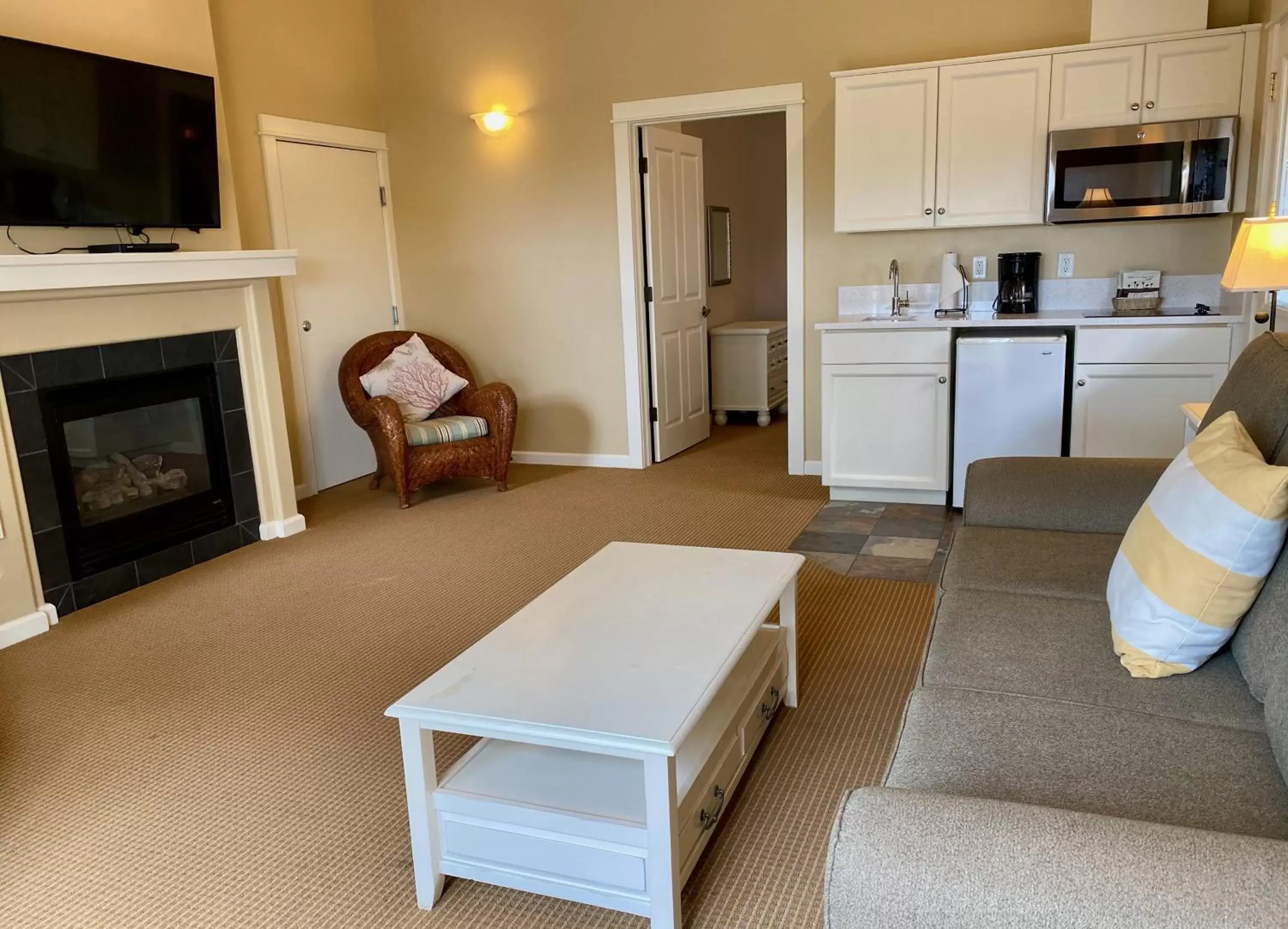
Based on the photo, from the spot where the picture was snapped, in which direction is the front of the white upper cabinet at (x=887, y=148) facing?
facing the viewer

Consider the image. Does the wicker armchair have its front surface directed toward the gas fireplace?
no

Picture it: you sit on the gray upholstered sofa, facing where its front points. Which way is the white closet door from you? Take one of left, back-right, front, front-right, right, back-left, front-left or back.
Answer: front-right

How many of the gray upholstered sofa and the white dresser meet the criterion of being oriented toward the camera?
0

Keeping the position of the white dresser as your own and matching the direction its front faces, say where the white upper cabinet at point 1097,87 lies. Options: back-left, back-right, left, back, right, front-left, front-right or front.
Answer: front-right

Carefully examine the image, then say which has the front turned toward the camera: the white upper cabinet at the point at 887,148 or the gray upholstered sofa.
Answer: the white upper cabinet

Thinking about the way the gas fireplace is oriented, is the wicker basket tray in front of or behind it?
in front

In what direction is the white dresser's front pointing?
to the viewer's right

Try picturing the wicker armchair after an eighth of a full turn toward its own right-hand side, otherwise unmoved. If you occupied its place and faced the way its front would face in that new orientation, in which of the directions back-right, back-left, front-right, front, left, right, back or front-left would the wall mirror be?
back-left

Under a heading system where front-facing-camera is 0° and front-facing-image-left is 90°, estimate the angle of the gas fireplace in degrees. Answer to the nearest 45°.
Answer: approximately 315°

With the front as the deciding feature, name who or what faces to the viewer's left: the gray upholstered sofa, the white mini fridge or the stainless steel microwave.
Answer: the gray upholstered sofa

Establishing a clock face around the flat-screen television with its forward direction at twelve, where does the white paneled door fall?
The white paneled door is roughly at 10 o'clock from the flat-screen television.

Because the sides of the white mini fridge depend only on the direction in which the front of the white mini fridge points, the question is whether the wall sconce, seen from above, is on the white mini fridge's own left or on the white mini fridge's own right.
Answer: on the white mini fridge's own right

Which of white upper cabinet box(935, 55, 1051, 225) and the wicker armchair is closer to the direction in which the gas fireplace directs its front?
the white upper cabinet

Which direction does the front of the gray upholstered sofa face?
to the viewer's left

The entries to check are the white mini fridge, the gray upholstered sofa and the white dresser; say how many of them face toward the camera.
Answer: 1

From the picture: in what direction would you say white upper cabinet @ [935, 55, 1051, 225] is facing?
toward the camera

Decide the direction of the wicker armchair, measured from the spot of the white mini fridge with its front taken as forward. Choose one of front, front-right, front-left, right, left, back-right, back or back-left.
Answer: right

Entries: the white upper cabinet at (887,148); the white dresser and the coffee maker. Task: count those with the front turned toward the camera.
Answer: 2
